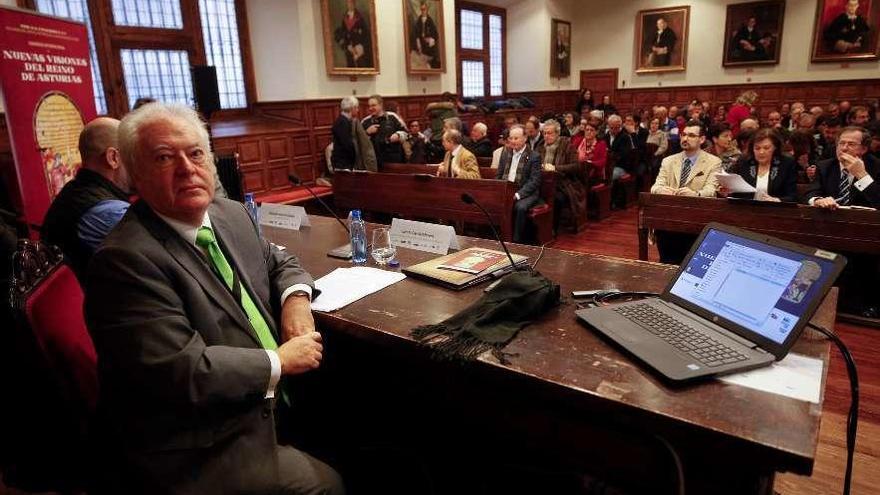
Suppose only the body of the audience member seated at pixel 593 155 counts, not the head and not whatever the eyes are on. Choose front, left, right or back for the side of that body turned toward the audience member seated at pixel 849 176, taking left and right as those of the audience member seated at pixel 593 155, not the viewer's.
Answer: left

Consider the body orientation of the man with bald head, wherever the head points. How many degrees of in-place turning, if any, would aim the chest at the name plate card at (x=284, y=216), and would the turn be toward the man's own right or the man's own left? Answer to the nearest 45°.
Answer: approximately 45° to the man's own right

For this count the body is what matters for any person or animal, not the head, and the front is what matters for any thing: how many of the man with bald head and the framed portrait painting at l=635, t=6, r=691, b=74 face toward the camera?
1

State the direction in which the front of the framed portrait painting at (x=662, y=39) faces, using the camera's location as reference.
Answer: facing the viewer

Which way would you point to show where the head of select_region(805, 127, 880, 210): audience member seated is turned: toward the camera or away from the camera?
toward the camera

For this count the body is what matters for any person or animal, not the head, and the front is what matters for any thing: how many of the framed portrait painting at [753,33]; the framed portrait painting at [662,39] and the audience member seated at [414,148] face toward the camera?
3

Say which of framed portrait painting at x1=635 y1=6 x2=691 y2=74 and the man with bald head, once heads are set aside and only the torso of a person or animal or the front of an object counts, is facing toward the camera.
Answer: the framed portrait painting

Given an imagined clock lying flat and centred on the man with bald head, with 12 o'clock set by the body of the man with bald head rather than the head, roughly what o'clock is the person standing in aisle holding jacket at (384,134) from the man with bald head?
The person standing in aisle holding jacket is roughly at 12 o'clock from the man with bald head.

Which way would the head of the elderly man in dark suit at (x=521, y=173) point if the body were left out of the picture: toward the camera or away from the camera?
toward the camera

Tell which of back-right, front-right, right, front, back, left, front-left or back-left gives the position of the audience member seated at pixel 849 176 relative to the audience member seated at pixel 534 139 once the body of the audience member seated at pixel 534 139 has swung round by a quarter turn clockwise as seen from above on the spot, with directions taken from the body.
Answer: back

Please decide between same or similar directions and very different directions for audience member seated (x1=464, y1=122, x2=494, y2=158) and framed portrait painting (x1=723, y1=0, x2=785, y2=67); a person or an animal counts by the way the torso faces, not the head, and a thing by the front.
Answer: same or similar directions

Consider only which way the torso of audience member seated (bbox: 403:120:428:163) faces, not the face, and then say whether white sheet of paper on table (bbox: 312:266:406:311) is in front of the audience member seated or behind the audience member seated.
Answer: in front

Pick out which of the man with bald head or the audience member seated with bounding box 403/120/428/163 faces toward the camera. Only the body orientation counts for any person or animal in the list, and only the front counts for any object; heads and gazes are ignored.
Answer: the audience member seated

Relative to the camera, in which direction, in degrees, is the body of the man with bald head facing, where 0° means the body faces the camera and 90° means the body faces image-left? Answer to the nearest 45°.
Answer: approximately 225°

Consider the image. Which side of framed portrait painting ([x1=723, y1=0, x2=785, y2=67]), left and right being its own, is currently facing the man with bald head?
front

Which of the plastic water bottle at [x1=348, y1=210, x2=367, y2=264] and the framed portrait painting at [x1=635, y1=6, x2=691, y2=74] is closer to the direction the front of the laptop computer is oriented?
the plastic water bottle

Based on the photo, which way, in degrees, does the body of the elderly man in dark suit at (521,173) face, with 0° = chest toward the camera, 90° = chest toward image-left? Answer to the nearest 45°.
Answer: approximately 45°

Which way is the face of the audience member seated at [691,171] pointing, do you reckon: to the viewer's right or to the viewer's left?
to the viewer's left

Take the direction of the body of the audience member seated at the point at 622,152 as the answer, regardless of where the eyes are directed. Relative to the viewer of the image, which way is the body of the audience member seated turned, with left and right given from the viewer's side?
facing the viewer and to the left of the viewer

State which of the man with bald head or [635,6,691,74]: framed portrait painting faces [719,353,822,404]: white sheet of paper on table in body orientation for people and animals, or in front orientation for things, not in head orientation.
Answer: the framed portrait painting

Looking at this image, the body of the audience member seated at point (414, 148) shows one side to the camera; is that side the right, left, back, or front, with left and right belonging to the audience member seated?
front

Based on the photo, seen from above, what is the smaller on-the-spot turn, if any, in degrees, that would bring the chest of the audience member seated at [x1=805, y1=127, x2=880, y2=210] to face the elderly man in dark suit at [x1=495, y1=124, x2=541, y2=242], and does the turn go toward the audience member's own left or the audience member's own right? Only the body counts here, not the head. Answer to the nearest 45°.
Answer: approximately 45° to the audience member's own right

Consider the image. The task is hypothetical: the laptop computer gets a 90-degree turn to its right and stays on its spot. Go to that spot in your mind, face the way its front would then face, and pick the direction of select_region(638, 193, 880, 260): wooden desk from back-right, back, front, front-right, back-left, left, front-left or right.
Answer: front-right
